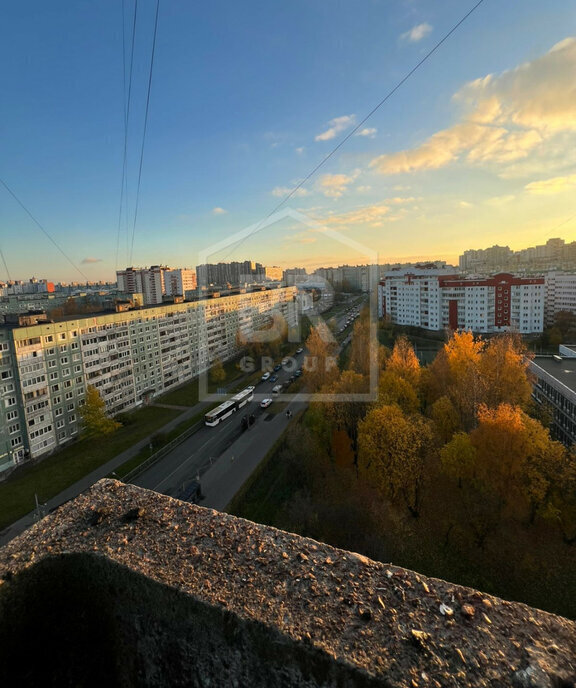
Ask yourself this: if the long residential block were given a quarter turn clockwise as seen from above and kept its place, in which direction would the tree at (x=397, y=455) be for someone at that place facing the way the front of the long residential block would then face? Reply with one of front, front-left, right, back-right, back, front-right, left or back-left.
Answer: left

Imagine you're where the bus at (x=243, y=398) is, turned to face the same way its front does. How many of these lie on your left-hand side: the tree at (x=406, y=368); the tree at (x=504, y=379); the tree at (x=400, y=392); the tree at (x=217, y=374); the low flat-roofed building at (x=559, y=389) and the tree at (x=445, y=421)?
5

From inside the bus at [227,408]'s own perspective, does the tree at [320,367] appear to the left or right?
on its left

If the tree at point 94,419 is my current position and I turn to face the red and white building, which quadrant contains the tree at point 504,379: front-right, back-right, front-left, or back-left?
front-right

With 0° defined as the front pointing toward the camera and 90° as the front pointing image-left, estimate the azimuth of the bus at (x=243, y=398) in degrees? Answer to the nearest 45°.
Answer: approximately 45°

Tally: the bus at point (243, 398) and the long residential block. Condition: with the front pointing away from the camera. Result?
0

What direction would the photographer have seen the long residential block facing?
facing the viewer and to the right of the viewer

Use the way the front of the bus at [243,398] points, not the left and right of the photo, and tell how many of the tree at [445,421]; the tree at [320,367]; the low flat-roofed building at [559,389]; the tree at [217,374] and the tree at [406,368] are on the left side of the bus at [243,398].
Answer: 4

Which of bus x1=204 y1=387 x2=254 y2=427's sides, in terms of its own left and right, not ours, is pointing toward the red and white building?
back

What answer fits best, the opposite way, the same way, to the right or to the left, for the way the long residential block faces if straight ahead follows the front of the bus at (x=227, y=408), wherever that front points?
to the left

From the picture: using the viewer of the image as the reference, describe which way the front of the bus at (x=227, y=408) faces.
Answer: facing the viewer and to the left of the viewer

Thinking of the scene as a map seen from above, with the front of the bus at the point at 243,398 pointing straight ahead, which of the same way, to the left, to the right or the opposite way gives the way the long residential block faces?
to the left

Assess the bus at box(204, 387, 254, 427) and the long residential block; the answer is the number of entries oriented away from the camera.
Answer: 0

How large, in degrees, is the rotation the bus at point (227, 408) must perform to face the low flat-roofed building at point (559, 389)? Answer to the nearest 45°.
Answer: approximately 90° to its left

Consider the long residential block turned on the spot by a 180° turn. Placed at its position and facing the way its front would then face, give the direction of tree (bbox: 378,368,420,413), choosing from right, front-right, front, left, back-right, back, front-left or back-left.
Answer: back

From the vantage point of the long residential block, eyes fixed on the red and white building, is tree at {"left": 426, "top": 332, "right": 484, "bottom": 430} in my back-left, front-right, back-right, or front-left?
front-right

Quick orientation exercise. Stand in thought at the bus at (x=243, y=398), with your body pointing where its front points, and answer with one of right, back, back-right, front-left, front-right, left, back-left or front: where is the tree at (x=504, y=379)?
left
